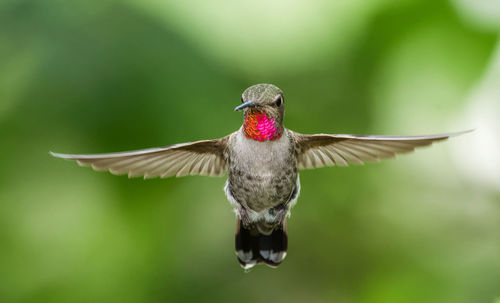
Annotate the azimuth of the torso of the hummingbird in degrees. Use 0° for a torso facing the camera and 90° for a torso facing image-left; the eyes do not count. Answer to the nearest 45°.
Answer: approximately 0°
